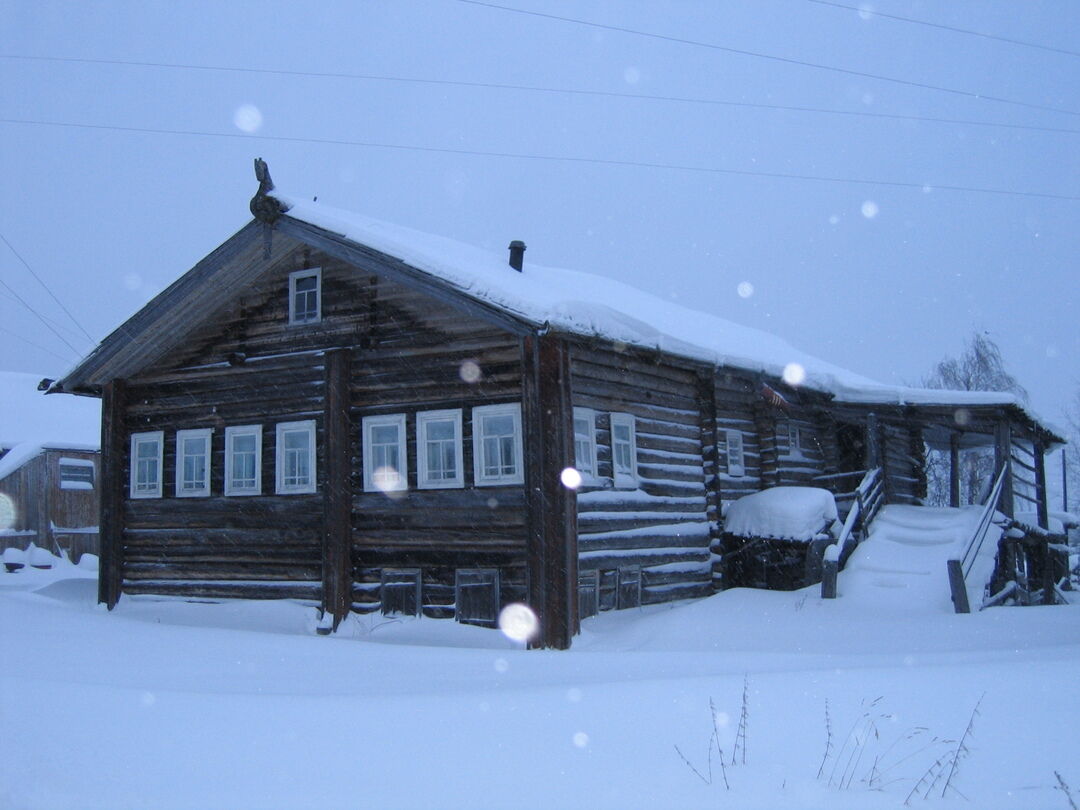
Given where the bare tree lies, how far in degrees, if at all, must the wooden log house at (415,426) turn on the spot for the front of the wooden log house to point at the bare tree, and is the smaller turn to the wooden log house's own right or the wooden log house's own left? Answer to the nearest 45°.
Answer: approximately 180°

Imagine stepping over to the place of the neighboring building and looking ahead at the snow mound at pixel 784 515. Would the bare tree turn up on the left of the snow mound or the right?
left

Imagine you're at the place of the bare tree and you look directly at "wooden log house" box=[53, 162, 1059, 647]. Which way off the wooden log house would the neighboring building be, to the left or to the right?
right

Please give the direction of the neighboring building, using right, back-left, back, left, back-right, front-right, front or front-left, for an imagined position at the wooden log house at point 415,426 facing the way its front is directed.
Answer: right

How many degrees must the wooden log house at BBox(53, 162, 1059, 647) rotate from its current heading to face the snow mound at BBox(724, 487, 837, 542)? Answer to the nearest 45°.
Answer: approximately 135° to its left

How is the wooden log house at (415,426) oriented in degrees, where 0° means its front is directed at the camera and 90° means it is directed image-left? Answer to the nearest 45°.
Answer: approximately 45°

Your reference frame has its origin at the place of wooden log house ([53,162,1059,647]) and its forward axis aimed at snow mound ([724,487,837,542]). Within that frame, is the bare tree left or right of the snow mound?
left
